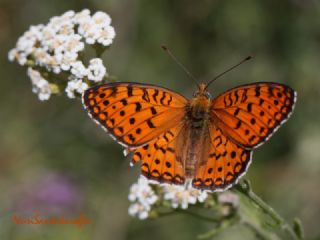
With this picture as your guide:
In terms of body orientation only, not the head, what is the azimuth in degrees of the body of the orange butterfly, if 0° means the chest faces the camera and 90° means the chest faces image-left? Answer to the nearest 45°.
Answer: approximately 180°

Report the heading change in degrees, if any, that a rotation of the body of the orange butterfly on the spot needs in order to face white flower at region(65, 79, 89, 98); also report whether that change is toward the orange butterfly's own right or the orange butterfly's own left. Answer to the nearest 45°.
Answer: approximately 90° to the orange butterfly's own left

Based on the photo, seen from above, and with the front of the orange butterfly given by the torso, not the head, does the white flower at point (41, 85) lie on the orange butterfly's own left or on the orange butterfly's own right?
on the orange butterfly's own left
